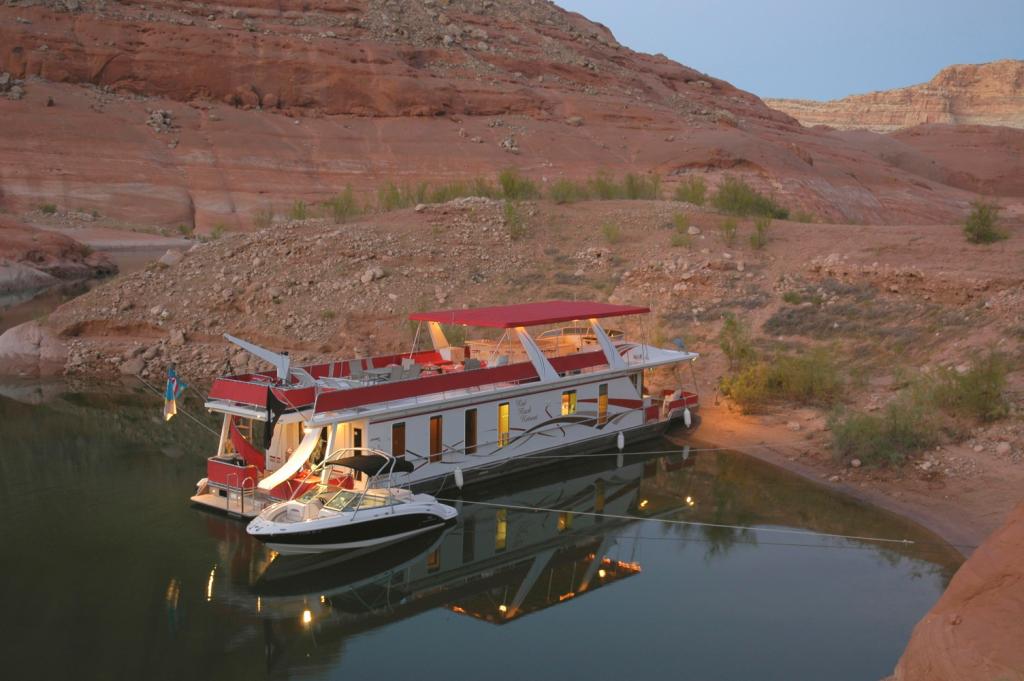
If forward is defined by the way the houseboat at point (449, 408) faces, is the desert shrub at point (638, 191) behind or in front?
in front

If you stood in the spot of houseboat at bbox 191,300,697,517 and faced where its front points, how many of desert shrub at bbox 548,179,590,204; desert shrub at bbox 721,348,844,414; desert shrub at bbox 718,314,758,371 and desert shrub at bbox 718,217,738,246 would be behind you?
0

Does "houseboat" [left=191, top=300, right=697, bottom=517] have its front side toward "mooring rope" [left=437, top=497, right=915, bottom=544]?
no

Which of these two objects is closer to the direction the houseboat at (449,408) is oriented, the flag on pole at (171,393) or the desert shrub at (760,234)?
the desert shrub

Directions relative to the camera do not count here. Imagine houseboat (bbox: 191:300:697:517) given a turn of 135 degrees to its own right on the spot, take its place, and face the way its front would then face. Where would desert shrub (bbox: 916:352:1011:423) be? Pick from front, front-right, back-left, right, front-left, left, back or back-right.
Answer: left

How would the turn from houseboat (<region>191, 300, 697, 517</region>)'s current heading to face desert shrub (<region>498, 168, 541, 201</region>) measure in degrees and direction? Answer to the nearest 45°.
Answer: approximately 45° to its left

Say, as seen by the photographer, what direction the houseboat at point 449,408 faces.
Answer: facing away from the viewer and to the right of the viewer

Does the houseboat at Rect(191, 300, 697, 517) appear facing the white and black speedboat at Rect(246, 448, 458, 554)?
no

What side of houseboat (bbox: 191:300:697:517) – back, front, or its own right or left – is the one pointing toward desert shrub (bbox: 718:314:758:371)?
front

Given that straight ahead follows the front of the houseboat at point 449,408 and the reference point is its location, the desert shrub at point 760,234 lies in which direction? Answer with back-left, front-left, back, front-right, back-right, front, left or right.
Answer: front

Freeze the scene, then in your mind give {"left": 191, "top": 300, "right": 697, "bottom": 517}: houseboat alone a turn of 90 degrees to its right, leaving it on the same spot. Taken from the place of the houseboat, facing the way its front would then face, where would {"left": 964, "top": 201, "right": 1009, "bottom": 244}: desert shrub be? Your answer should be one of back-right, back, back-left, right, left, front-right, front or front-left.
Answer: left

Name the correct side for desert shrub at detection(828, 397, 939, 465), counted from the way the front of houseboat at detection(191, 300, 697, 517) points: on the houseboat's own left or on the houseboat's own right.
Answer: on the houseboat's own right

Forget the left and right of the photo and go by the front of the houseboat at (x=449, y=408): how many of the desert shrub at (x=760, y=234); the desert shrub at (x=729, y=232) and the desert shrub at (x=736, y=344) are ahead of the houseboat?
3

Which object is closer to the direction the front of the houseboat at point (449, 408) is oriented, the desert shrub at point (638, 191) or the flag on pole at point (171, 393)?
the desert shrub
